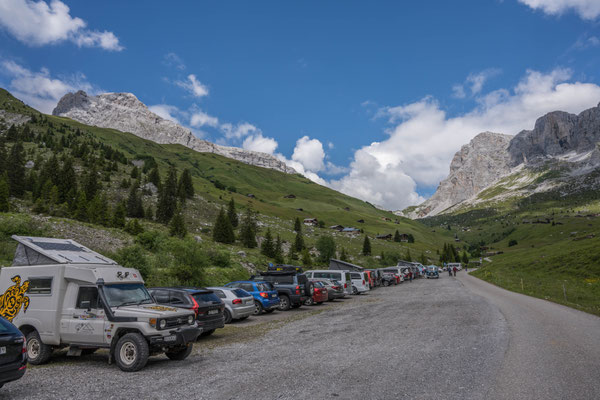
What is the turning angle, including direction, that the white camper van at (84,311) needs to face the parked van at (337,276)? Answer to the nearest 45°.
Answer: approximately 90° to its left

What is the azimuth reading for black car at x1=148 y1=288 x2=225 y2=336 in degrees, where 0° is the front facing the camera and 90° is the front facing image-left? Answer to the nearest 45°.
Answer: approximately 135°

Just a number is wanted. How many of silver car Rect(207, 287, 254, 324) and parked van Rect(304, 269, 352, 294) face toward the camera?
0

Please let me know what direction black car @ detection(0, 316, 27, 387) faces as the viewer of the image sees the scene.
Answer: facing away from the viewer and to the left of the viewer

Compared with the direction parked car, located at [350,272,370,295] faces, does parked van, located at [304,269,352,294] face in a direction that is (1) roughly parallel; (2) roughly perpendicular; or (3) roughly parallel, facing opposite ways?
roughly parallel

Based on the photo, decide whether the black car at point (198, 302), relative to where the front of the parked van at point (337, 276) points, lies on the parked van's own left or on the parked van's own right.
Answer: on the parked van's own left

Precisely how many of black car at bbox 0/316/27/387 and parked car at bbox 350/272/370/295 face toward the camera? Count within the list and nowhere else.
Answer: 0

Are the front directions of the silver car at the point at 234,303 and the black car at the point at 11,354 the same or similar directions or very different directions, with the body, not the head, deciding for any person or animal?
same or similar directions

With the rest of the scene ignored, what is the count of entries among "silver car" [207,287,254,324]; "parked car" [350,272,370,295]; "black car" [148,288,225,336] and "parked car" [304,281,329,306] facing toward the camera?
0

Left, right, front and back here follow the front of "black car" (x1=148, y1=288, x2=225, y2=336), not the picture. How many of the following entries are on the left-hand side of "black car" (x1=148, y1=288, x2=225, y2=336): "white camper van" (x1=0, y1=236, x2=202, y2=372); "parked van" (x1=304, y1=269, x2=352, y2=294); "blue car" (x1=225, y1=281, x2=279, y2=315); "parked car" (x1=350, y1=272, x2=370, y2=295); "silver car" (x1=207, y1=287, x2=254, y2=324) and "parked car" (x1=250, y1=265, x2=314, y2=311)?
1

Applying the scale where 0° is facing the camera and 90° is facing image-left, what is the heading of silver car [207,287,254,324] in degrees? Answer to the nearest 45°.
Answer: approximately 135°

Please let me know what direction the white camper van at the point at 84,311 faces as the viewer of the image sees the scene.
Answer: facing the viewer and to the right of the viewer

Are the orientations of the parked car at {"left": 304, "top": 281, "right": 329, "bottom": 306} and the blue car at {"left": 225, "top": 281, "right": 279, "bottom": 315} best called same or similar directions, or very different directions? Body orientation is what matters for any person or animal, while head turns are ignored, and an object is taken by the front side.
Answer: same or similar directions

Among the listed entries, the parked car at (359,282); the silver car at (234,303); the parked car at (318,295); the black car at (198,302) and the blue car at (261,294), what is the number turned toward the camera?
0

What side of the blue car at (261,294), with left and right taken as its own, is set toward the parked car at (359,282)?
right

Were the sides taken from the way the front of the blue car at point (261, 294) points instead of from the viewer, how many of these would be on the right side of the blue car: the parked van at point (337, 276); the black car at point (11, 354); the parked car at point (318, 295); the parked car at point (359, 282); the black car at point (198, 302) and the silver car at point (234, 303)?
3

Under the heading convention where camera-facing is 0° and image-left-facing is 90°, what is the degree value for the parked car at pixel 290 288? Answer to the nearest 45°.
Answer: approximately 135°

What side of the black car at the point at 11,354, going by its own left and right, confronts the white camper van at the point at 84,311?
right

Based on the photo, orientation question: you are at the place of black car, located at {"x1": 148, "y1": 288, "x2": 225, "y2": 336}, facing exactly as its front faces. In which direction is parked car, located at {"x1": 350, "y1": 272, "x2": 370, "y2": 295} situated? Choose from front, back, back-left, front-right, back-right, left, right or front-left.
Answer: right
